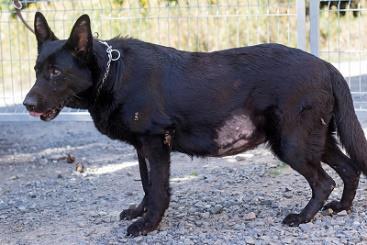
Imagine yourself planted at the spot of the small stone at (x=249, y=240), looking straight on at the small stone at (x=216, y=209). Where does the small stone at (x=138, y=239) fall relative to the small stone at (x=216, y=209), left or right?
left

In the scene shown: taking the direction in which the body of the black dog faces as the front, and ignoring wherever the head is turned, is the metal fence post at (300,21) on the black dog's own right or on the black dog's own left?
on the black dog's own right

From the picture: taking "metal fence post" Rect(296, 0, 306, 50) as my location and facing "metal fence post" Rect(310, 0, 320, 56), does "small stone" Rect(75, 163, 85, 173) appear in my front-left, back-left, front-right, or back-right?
back-right

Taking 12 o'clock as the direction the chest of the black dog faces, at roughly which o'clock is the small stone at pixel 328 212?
The small stone is roughly at 6 o'clock from the black dog.

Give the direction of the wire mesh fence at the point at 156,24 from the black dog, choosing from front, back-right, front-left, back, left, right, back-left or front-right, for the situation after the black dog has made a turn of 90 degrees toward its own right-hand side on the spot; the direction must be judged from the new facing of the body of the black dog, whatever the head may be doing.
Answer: front

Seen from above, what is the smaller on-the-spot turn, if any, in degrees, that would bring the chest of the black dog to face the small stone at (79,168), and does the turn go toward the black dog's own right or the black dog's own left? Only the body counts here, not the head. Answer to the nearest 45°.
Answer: approximately 45° to the black dog's own right

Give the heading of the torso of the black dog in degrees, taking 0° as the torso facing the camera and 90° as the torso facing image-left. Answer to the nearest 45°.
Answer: approximately 90°
